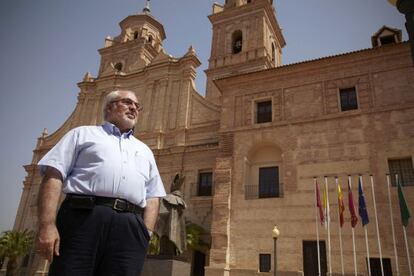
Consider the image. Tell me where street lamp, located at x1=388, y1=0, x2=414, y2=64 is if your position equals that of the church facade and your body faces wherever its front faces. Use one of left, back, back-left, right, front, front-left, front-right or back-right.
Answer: front-left

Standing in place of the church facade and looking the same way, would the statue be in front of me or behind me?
in front

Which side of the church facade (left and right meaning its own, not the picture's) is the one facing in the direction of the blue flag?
left

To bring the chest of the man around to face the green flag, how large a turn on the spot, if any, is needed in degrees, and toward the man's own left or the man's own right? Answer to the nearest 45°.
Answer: approximately 90° to the man's own left

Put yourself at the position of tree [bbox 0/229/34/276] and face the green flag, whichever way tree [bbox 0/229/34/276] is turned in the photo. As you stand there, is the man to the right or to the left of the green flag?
right

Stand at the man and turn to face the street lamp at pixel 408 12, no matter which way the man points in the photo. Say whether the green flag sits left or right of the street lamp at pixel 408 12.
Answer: left

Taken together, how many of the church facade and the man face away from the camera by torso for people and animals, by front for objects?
0

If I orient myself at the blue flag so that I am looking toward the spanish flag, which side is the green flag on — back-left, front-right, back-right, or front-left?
back-right

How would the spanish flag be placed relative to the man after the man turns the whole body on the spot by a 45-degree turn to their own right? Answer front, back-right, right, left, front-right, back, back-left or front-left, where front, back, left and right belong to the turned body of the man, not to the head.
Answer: back-left

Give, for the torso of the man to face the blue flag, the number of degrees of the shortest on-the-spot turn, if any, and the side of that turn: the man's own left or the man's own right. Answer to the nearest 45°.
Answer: approximately 90° to the man's own left

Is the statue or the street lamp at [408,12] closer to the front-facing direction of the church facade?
the statue
